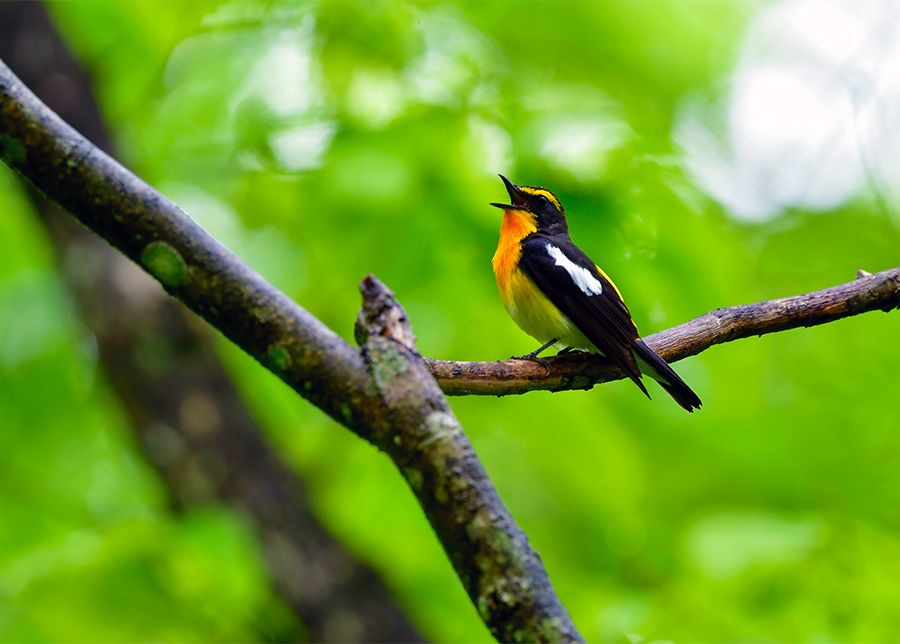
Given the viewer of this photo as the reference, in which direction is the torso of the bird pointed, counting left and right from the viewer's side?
facing to the left of the viewer
